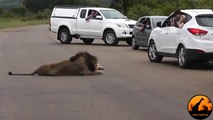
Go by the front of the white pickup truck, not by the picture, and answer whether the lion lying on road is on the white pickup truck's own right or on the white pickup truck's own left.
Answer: on the white pickup truck's own right

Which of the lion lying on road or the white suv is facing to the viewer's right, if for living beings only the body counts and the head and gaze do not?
the lion lying on road

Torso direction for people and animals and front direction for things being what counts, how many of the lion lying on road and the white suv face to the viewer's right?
1

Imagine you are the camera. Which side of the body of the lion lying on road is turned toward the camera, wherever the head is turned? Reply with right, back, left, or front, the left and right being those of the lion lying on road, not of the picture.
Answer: right
